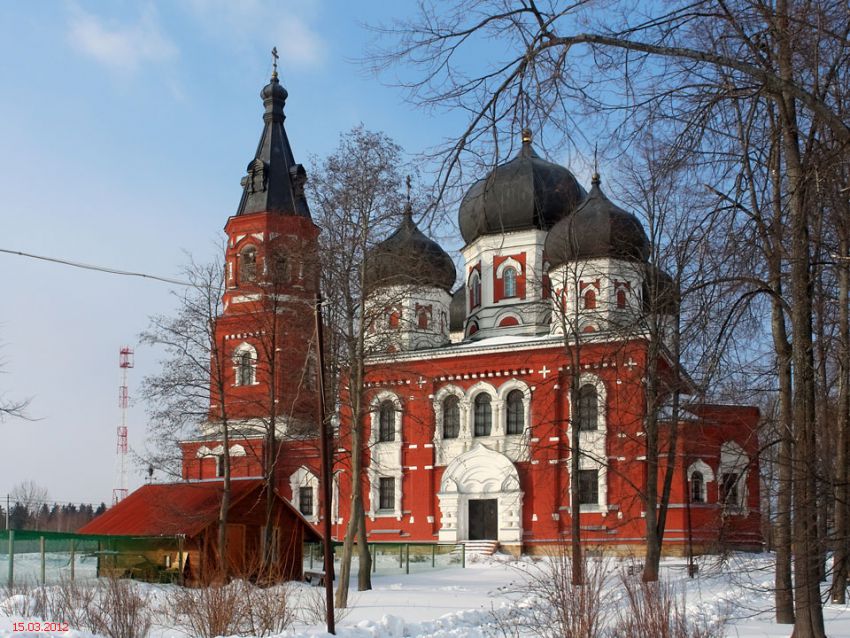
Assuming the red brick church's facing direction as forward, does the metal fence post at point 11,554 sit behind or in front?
in front

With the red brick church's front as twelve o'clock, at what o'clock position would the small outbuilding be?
The small outbuilding is roughly at 1 o'clock from the red brick church.

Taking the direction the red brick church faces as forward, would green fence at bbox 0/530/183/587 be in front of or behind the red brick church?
in front

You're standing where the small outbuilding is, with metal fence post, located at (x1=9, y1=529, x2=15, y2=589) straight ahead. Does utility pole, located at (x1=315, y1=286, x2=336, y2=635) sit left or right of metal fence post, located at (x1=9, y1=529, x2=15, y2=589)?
left

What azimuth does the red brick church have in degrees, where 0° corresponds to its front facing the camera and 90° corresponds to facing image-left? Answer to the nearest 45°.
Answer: approximately 0°
